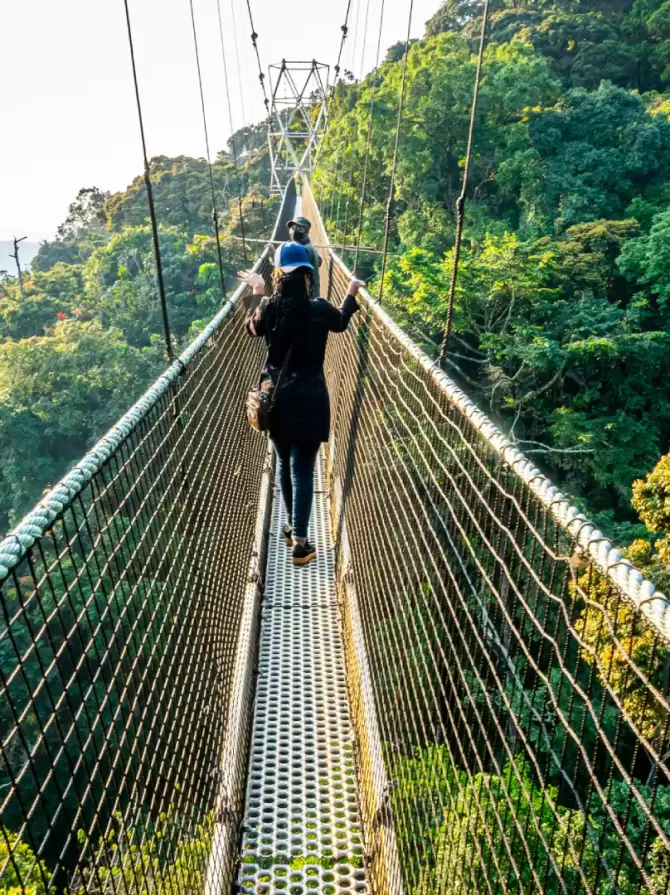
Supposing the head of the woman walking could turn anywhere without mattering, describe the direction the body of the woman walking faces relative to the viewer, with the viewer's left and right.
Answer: facing away from the viewer

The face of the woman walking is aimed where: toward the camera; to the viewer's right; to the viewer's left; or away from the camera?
away from the camera
